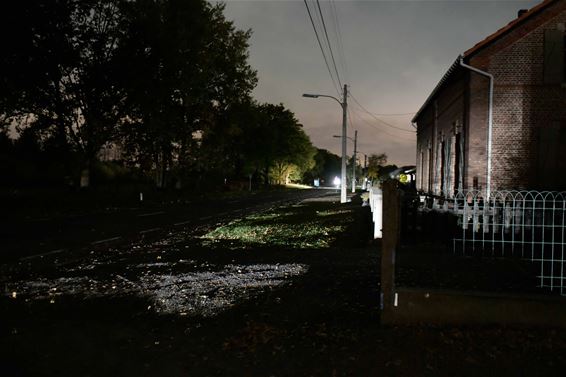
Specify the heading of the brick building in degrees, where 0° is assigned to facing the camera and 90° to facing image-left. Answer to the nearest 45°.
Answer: approximately 90°

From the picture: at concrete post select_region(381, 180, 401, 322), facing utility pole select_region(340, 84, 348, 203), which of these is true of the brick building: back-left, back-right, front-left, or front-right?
front-right

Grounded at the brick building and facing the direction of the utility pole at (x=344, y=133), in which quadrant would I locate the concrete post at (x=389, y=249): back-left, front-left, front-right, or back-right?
back-left

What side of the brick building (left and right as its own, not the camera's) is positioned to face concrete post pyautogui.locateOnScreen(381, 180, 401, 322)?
left

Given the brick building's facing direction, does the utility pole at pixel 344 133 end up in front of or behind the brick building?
in front

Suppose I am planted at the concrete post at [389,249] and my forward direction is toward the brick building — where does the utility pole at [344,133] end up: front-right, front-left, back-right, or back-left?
front-left

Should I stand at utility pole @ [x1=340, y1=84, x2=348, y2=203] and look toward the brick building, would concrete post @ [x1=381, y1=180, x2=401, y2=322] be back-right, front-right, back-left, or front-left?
front-right

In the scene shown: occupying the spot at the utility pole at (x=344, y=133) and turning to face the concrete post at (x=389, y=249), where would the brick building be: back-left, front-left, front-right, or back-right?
front-left

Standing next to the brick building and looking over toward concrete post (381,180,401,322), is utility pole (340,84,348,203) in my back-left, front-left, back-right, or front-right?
back-right
